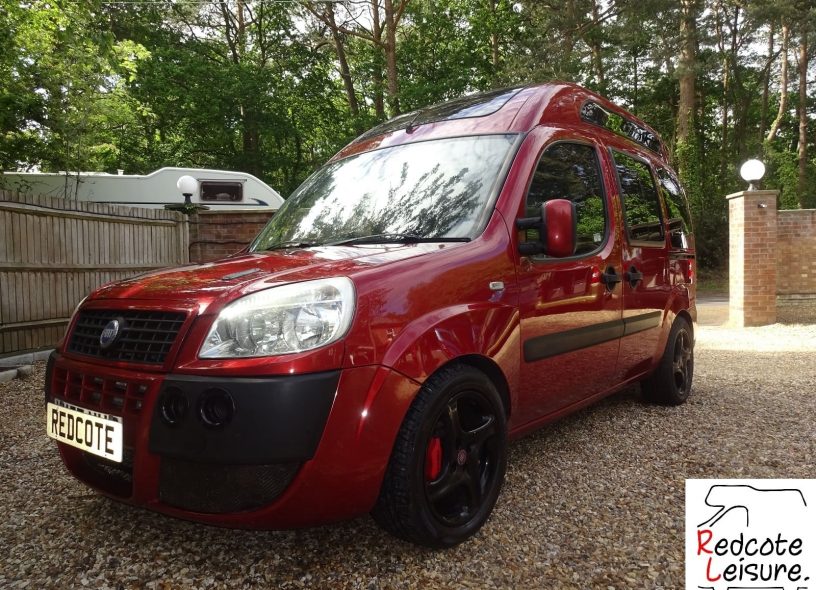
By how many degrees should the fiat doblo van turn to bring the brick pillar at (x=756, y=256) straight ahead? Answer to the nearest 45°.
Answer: approximately 180°

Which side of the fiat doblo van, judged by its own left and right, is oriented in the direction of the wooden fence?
right

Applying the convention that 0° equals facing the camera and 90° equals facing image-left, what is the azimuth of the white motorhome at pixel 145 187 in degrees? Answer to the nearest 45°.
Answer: approximately 270°

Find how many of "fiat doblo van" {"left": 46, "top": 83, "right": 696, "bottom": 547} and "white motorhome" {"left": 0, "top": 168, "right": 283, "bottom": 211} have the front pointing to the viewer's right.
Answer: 1

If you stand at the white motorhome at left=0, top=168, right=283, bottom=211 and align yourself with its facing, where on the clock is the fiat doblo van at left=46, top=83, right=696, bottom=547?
The fiat doblo van is roughly at 3 o'clock from the white motorhome.
